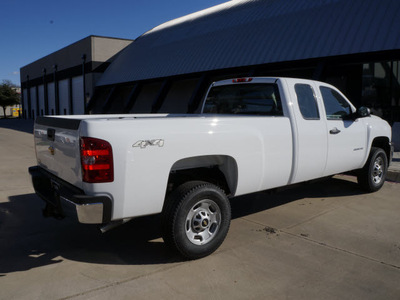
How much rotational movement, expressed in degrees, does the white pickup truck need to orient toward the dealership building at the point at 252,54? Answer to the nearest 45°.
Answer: approximately 45° to its left

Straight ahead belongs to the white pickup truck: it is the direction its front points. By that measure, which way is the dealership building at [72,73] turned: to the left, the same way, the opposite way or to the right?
the opposite way

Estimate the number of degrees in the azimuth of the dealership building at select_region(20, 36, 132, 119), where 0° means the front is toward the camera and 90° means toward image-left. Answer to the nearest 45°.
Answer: approximately 45°

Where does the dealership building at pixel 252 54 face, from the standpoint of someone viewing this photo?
facing the viewer and to the left of the viewer

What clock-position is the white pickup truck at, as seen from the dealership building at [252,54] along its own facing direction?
The white pickup truck is roughly at 11 o'clock from the dealership building.

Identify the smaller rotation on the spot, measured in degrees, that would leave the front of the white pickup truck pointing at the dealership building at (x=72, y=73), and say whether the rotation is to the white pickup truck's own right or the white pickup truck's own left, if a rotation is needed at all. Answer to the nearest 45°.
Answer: approximately 90° to the white pickup truck's own left

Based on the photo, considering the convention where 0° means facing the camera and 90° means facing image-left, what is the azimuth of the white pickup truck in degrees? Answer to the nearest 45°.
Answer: approximately 225°

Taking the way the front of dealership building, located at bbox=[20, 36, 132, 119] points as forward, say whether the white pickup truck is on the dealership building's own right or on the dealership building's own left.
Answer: on the dealership building's own left
